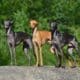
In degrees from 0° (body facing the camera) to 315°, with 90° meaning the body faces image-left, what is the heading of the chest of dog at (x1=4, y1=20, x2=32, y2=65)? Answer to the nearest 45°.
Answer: approximately 45°

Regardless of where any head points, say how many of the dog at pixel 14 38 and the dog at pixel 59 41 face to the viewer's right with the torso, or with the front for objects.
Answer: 0

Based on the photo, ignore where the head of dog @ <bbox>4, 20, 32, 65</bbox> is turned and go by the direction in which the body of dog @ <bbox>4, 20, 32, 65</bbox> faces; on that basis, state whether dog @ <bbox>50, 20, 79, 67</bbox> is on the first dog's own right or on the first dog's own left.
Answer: on the first dog's own left

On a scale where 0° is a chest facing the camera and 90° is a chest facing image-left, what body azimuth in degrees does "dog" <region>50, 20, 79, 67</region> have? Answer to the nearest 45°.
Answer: approximately 45°

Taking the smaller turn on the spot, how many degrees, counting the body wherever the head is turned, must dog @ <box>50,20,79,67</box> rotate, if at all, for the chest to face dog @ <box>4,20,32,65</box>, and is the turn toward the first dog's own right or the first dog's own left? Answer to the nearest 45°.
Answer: approximately 45° to the first dog's own right

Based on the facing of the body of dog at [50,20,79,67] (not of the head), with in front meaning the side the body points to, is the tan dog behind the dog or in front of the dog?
in front
